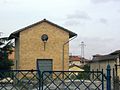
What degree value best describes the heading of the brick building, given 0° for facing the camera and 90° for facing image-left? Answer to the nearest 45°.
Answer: approximately 0°

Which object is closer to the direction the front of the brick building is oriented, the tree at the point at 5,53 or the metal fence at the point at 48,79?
the metal fence

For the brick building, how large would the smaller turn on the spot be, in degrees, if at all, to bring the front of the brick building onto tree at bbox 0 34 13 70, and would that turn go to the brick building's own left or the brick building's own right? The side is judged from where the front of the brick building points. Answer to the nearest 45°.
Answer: approximately 135° to the brick building's own right

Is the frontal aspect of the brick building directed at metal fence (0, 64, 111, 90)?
yes
